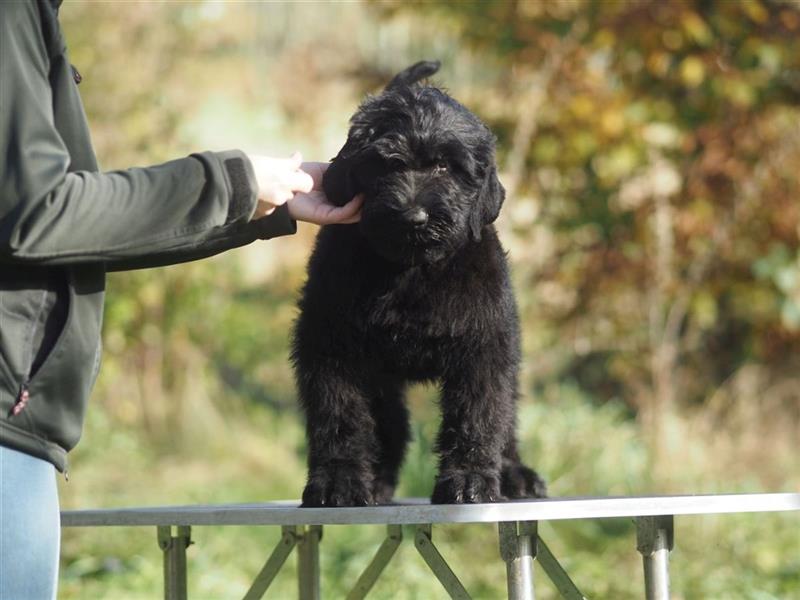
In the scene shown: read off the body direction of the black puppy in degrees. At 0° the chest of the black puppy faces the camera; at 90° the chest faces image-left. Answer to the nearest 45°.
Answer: approximately 0°
